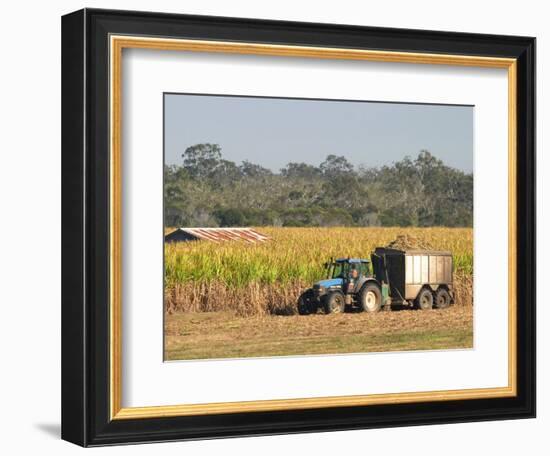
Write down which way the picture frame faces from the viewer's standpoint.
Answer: facing the viewer and to the right of the viewer
